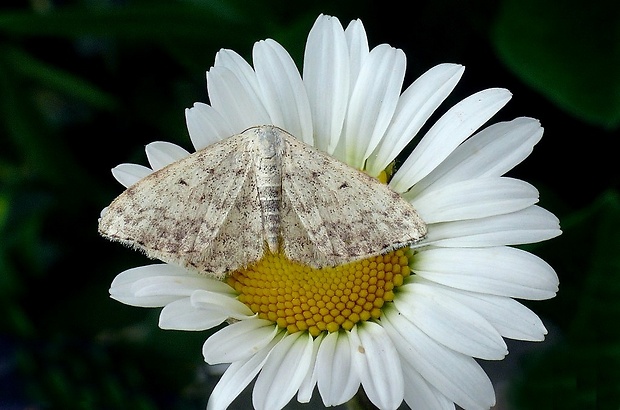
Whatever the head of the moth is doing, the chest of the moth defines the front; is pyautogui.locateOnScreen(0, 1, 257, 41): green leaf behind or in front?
in front

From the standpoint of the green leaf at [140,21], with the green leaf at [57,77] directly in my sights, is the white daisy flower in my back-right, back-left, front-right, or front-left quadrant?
back-left

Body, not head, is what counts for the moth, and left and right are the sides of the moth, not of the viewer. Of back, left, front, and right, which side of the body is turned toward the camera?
back

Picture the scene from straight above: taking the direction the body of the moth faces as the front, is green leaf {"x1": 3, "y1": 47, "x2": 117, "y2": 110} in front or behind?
in front
